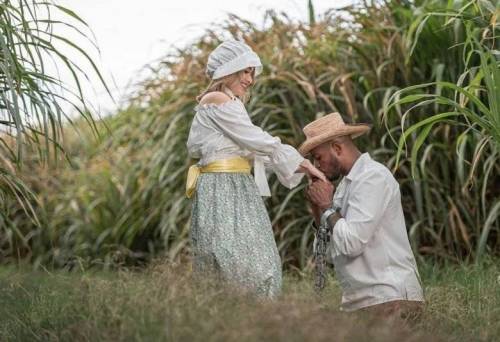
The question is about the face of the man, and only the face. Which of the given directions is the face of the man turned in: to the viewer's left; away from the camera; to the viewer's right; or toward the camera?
to the viewer's left

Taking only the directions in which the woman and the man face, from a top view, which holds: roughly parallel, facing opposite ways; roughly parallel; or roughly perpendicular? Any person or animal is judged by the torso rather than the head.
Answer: roughly parallel, facing opposite ways

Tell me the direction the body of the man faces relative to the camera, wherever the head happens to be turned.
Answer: to the viewer's left

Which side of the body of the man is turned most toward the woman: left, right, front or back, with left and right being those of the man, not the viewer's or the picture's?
front

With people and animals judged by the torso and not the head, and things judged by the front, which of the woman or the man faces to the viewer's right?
the woman

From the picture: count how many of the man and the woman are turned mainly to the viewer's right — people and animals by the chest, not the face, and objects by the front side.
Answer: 1

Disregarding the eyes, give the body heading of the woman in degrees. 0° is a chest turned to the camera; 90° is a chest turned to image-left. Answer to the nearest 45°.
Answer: approximately 270°
